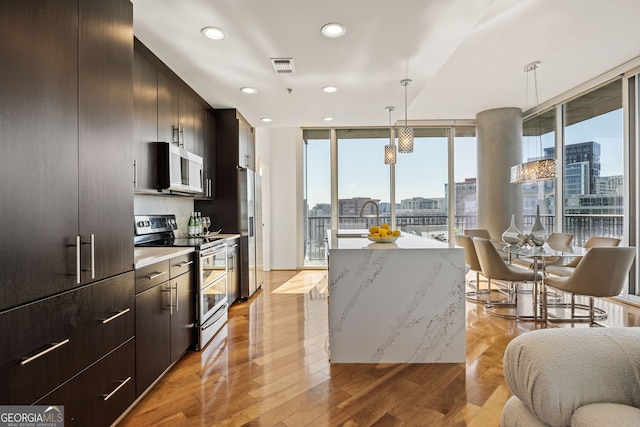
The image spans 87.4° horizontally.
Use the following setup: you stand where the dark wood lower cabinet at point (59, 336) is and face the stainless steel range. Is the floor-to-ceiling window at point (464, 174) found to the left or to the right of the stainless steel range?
right

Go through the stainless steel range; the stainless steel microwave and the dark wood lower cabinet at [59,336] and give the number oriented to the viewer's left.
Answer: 0

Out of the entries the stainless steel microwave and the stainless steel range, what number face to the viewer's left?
0

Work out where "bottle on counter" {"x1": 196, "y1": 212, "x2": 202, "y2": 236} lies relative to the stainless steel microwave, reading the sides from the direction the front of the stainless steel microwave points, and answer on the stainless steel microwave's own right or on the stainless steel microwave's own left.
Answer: on the stainless steel microwave's own left

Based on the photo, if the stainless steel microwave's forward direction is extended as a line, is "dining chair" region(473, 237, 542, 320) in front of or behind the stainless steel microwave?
in front

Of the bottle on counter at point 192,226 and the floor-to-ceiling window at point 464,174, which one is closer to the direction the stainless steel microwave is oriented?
the floor-to-ceiling window

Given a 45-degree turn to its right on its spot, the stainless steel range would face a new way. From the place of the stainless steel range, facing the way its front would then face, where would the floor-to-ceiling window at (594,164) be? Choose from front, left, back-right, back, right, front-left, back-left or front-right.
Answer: left

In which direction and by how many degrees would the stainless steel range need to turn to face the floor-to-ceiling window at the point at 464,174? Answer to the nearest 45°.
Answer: approximately 45° to its left

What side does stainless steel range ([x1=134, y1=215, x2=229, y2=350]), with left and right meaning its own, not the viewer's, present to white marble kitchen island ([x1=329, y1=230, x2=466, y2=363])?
front

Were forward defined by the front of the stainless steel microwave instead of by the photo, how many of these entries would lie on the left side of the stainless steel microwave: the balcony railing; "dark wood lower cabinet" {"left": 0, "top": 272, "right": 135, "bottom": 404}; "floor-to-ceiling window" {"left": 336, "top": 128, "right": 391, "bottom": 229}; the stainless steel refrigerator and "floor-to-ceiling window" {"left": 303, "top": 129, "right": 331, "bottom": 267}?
4

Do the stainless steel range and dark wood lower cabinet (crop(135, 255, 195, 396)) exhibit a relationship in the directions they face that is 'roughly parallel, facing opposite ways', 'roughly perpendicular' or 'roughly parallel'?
roughly parallel

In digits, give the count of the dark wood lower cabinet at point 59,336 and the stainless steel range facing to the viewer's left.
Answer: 0

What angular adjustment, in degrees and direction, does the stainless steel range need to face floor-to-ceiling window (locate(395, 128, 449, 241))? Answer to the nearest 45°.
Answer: approximately 90° to its left

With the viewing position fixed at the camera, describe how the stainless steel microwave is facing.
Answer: facing the viewer and to the right of the viewer
